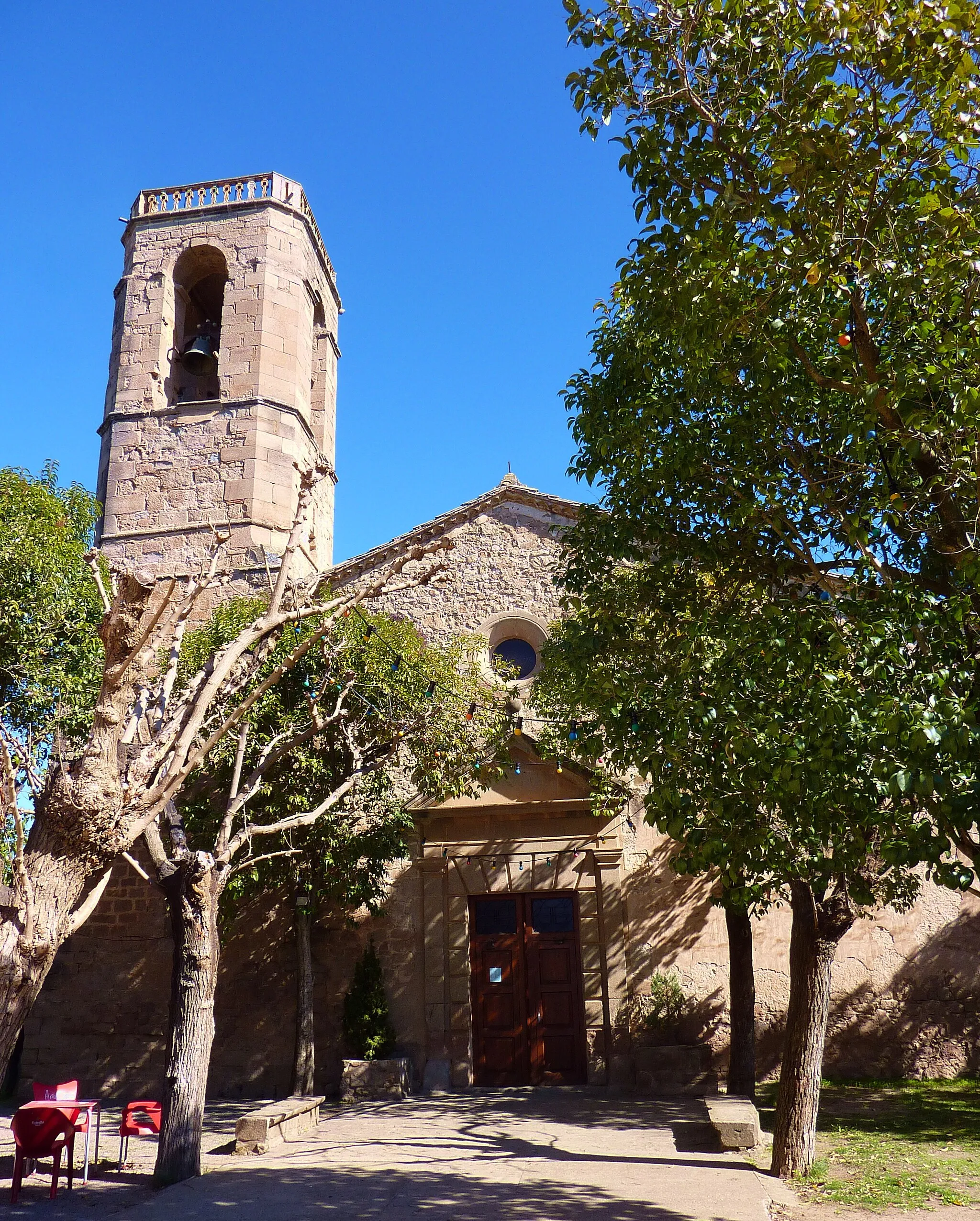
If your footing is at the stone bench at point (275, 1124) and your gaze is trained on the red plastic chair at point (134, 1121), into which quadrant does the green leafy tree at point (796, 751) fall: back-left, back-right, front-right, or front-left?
back-left

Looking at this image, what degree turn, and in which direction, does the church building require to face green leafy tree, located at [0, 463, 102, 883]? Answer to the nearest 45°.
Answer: approximately 45° to its right

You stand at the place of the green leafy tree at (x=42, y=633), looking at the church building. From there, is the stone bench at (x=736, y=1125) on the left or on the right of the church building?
right

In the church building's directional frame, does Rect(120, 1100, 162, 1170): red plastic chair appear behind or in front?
in front

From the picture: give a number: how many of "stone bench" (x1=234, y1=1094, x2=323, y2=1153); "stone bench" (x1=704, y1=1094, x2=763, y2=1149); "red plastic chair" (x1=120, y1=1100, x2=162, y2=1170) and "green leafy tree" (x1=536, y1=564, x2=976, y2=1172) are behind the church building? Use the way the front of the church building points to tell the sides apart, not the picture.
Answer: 0

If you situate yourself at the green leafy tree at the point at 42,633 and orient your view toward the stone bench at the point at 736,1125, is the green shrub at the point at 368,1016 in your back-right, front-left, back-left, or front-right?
front-left

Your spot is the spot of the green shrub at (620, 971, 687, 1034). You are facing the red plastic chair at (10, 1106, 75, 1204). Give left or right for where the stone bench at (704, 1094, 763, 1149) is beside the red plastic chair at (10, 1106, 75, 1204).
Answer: left

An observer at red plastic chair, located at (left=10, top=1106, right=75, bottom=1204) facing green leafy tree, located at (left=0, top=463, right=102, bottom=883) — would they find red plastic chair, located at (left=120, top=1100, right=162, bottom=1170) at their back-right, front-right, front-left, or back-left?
front-right

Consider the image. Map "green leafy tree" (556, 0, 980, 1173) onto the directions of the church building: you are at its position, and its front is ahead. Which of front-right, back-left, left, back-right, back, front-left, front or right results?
front

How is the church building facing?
toward the camera

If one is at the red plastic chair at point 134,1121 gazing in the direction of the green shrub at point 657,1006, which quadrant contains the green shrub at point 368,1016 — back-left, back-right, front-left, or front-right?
front-left

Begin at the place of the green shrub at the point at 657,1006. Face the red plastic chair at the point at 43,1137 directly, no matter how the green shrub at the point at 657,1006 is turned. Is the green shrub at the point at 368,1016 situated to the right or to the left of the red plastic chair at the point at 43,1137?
right

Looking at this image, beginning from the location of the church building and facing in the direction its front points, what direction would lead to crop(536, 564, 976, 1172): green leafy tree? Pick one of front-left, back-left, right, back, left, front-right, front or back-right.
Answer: front

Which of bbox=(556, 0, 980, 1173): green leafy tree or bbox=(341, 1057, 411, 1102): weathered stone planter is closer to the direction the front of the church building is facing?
the green leafy tree
